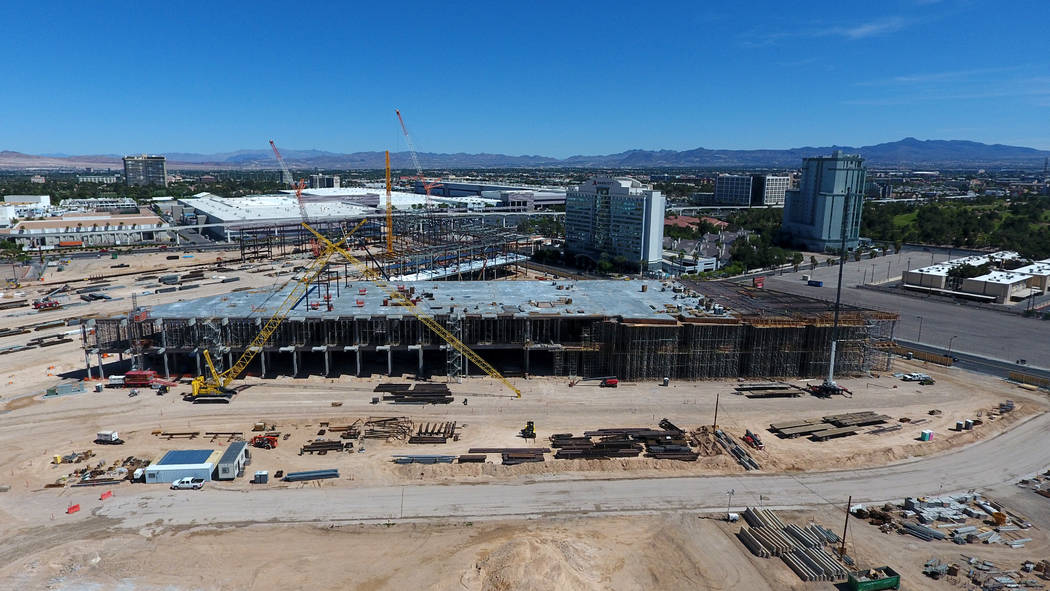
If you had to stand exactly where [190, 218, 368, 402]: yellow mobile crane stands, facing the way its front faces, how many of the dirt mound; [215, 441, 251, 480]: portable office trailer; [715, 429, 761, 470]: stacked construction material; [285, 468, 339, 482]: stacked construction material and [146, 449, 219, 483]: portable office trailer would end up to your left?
0

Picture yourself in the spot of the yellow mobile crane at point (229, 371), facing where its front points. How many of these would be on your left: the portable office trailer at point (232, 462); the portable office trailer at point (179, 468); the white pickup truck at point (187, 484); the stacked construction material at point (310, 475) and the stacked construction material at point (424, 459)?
0

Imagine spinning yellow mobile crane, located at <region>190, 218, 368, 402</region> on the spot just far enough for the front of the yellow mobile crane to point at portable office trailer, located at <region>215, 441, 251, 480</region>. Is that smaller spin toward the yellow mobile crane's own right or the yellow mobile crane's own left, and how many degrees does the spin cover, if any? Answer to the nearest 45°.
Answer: approximately 90° to the yellow mobile crane's own right

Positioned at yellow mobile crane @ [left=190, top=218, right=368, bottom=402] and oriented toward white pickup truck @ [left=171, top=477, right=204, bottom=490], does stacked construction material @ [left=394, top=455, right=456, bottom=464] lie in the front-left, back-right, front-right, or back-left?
front-left

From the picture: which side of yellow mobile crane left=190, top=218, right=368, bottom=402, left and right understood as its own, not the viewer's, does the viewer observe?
right

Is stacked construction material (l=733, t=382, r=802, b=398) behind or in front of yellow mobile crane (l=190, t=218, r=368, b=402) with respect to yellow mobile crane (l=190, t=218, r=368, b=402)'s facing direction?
in front

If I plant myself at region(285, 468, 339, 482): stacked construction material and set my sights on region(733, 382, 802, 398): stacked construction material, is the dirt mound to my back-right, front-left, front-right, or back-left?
front-right

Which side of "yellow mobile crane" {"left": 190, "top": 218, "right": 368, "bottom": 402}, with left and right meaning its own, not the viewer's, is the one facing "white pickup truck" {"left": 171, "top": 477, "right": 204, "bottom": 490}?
right

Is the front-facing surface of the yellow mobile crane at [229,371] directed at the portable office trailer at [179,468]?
no

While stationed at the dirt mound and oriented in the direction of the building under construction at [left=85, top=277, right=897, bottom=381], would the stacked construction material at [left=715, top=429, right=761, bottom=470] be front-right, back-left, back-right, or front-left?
front-right

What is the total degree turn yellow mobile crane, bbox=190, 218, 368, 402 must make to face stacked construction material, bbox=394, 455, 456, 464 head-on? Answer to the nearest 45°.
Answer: approximately 45° to its right

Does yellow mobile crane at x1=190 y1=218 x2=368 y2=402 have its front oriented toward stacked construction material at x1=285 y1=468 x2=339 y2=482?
no

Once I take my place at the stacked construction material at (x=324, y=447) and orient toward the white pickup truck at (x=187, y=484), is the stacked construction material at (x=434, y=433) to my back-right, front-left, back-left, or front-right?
back-left

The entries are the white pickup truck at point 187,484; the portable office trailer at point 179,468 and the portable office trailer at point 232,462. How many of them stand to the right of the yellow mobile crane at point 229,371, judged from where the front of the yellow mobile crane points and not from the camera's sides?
3
